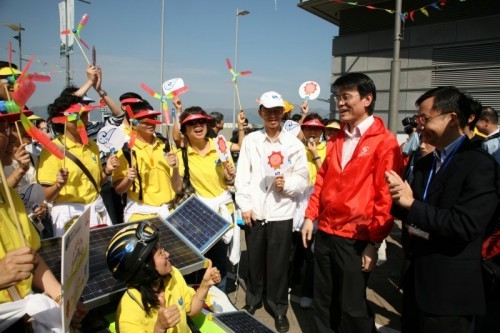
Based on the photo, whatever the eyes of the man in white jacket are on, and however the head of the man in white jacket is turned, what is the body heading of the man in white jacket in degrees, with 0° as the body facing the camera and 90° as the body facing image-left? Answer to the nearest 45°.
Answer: approximately 0°

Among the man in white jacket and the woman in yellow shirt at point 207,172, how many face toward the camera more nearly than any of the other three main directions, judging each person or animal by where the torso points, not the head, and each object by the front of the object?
2

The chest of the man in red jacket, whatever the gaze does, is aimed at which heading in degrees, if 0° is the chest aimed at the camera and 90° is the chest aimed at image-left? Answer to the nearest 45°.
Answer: approximately 45°

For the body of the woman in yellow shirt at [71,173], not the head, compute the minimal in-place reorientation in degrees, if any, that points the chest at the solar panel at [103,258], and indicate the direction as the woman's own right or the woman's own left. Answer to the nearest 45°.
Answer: approximately 45° to the woman's own right

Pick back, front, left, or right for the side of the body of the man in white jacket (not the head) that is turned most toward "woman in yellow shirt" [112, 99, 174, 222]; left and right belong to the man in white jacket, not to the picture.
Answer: right
